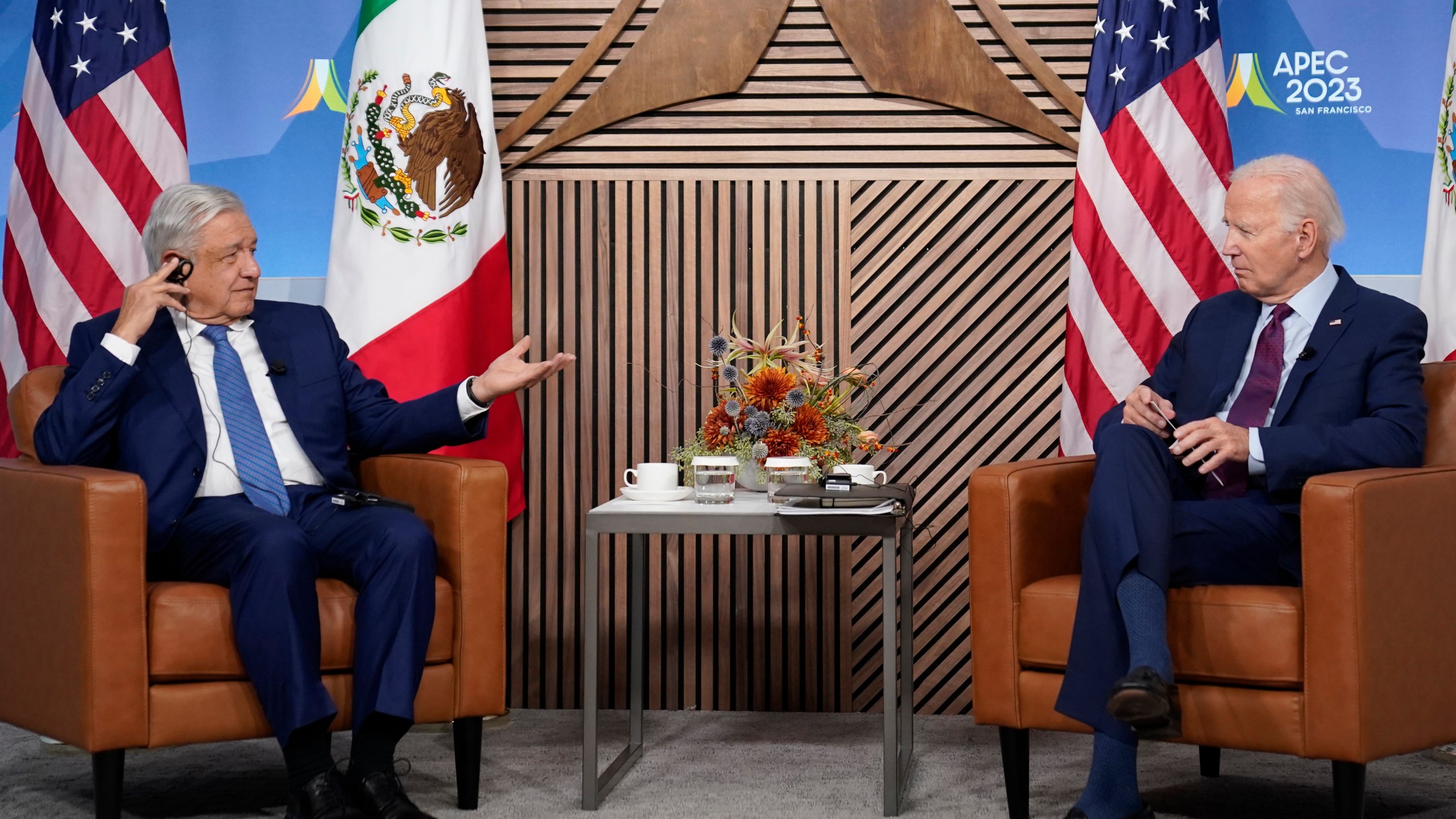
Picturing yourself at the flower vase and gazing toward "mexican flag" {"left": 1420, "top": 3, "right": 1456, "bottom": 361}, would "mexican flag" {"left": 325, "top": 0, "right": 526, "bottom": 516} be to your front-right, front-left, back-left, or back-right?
back-left

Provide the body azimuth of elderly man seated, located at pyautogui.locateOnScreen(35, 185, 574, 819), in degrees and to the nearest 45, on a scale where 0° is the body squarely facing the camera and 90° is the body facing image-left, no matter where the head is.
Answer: approximately 315°

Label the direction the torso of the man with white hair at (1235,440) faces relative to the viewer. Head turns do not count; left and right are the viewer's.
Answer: facing the viewer and to the left of the viewer

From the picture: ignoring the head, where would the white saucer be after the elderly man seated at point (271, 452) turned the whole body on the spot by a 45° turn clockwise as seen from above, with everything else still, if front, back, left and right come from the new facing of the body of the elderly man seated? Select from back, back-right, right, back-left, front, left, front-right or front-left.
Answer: left

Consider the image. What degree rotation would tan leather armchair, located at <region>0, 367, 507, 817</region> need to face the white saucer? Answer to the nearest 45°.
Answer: approximately 45° to its left

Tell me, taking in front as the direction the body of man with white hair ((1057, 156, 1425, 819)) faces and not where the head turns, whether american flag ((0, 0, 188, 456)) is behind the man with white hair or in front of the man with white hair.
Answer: in front

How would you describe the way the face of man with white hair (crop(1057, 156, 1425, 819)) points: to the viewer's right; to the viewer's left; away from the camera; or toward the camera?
to the viewer's left

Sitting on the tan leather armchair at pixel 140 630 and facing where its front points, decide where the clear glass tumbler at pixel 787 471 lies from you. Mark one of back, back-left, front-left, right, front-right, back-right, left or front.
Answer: front-left

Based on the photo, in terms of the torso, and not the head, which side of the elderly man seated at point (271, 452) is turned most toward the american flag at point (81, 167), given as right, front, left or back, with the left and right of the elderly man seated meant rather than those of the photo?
back

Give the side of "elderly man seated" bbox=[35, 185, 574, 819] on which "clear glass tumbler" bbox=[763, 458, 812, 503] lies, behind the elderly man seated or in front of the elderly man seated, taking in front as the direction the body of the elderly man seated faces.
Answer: in front

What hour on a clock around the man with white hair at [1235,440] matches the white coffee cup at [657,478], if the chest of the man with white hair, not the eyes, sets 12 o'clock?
The white coffee cup is roughly at 1 o'clock from the man with white hair.

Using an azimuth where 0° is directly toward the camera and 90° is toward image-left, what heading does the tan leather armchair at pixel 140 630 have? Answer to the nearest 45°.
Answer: approximately 315°
